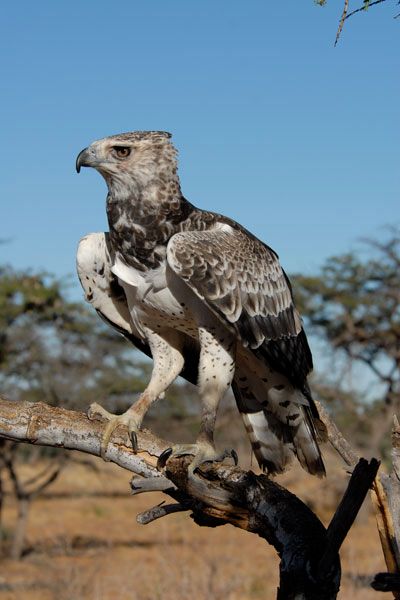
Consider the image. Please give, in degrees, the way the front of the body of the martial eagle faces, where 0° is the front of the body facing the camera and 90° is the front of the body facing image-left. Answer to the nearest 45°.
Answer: approximately 45°
